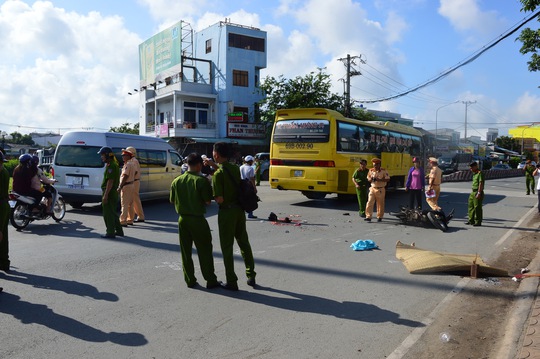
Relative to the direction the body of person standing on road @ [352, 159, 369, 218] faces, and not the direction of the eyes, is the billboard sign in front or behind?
behind

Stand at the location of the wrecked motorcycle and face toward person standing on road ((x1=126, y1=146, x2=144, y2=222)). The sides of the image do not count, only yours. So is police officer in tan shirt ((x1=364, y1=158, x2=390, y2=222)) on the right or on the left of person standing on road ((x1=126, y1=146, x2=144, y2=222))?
right

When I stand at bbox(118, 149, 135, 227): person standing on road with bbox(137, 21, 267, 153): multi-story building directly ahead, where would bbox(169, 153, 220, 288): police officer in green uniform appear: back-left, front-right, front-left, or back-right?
back-right

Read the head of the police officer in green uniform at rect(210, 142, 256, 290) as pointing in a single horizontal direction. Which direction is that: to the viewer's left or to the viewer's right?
to the viewer's left

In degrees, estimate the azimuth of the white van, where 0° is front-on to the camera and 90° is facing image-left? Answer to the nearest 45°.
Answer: approximately 225°

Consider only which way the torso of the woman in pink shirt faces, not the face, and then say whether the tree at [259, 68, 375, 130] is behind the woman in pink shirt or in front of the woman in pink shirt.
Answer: behind

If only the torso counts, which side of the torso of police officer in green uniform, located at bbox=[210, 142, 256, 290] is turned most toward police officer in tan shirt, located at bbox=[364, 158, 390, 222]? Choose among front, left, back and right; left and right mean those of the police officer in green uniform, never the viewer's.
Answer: right

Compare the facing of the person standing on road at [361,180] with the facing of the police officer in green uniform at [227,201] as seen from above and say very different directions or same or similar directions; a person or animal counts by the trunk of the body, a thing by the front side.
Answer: very different directions

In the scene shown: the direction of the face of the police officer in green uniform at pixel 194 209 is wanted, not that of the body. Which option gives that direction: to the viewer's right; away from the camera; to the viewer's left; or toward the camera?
away from the camera

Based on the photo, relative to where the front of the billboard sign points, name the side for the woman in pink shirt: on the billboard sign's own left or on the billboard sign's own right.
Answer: on the billboard sign's own left
